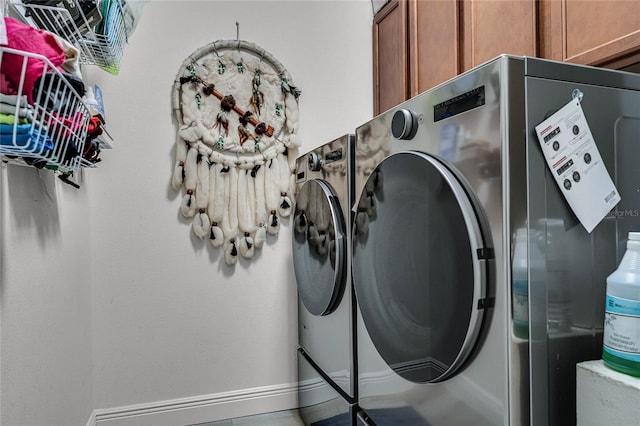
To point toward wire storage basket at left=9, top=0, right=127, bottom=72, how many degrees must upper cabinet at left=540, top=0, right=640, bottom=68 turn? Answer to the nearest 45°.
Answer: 0° — it already faces it

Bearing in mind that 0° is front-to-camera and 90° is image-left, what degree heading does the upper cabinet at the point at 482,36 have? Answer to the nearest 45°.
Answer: approximately 45°

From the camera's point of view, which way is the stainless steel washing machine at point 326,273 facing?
to the viewer's left

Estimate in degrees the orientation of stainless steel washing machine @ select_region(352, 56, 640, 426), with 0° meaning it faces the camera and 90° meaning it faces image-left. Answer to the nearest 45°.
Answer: approximately 45°
